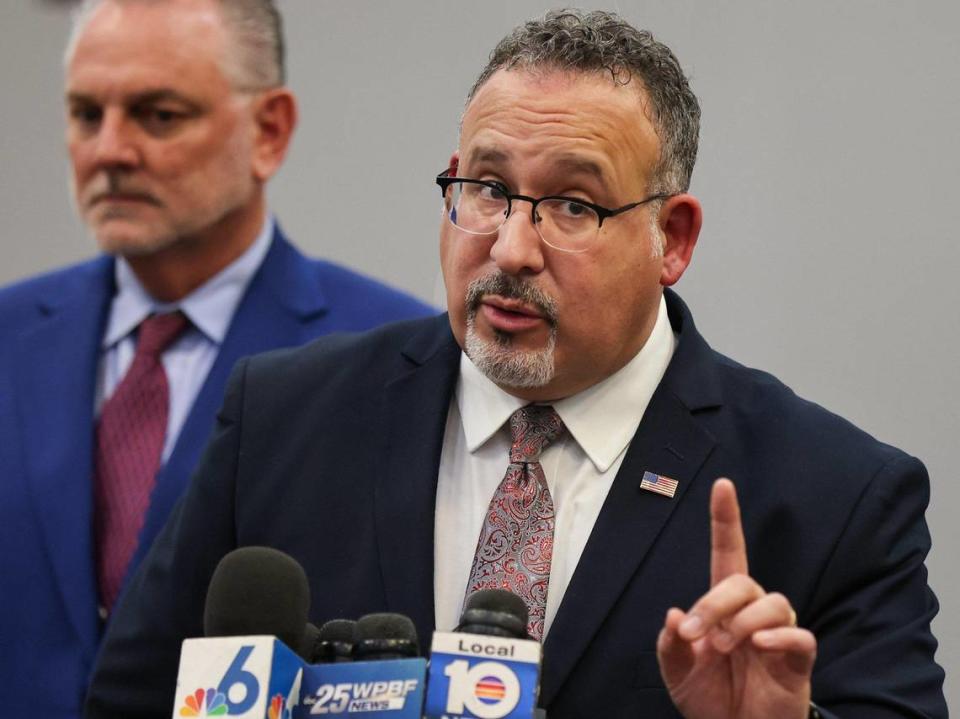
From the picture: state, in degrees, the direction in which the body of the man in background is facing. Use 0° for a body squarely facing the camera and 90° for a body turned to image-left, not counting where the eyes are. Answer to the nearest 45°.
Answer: approximately 45°

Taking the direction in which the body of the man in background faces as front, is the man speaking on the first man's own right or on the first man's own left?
on the first man's own left

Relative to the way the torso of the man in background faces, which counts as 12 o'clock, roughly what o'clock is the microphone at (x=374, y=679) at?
The microphone is roughly at 10 o'clock from the man in background.

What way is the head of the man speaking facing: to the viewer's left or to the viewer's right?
to the viewer's left

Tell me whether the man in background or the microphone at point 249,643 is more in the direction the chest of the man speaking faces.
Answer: the microphone

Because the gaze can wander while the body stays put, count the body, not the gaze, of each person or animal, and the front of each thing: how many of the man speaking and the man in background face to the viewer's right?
0

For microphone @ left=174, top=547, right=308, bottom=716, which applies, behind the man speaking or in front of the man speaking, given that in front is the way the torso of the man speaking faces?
in front

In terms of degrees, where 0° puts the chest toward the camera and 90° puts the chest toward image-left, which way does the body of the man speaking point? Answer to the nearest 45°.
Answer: approximately 0°

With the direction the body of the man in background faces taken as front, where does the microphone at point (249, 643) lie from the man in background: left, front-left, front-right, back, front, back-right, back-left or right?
front-left

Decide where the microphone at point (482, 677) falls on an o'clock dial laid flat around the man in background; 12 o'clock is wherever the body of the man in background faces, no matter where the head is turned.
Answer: The microphone is roughly at 10 o'clock from the man in background.

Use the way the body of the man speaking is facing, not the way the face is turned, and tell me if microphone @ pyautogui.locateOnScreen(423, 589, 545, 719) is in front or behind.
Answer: in front
